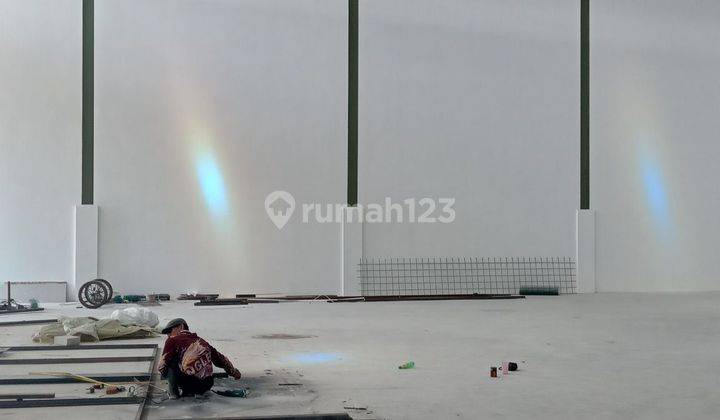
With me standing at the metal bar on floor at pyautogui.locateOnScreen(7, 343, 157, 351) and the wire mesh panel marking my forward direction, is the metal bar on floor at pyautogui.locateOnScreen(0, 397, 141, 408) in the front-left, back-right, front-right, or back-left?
back-right

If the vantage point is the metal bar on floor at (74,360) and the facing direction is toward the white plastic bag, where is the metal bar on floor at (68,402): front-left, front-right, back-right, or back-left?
back-right

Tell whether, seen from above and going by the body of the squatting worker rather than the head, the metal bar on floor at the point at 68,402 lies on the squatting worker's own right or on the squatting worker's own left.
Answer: on the squatting worker's own left
